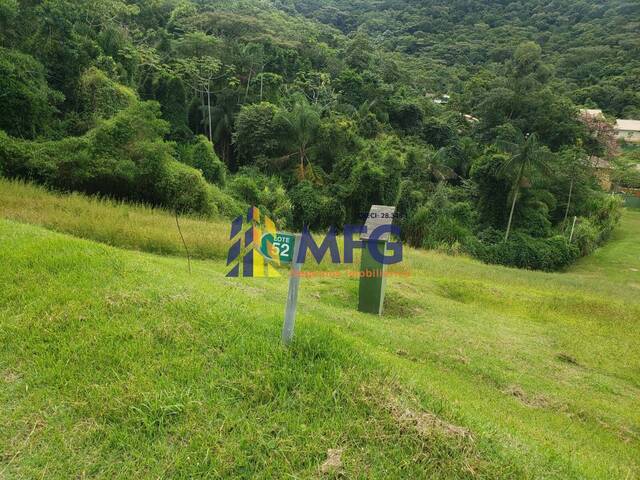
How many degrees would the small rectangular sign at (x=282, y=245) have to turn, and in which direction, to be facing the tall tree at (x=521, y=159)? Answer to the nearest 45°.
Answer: approximately 135° to its left

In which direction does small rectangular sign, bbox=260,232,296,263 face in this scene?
toward the camera

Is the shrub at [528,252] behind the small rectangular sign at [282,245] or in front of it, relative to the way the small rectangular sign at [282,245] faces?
behind

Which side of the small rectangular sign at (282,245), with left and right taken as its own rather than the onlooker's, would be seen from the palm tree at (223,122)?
back

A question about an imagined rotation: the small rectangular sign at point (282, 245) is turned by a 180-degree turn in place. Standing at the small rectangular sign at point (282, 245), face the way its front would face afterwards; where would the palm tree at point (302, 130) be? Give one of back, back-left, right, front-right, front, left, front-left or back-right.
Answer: front
